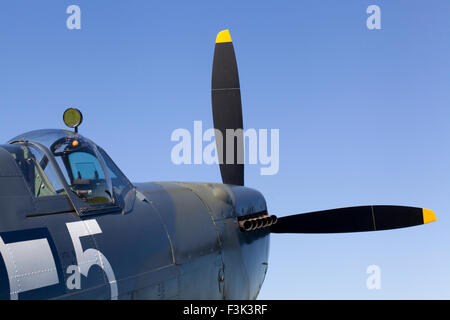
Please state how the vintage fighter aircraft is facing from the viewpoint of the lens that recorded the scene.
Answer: facing away from the viewer and to the right of the viewer
